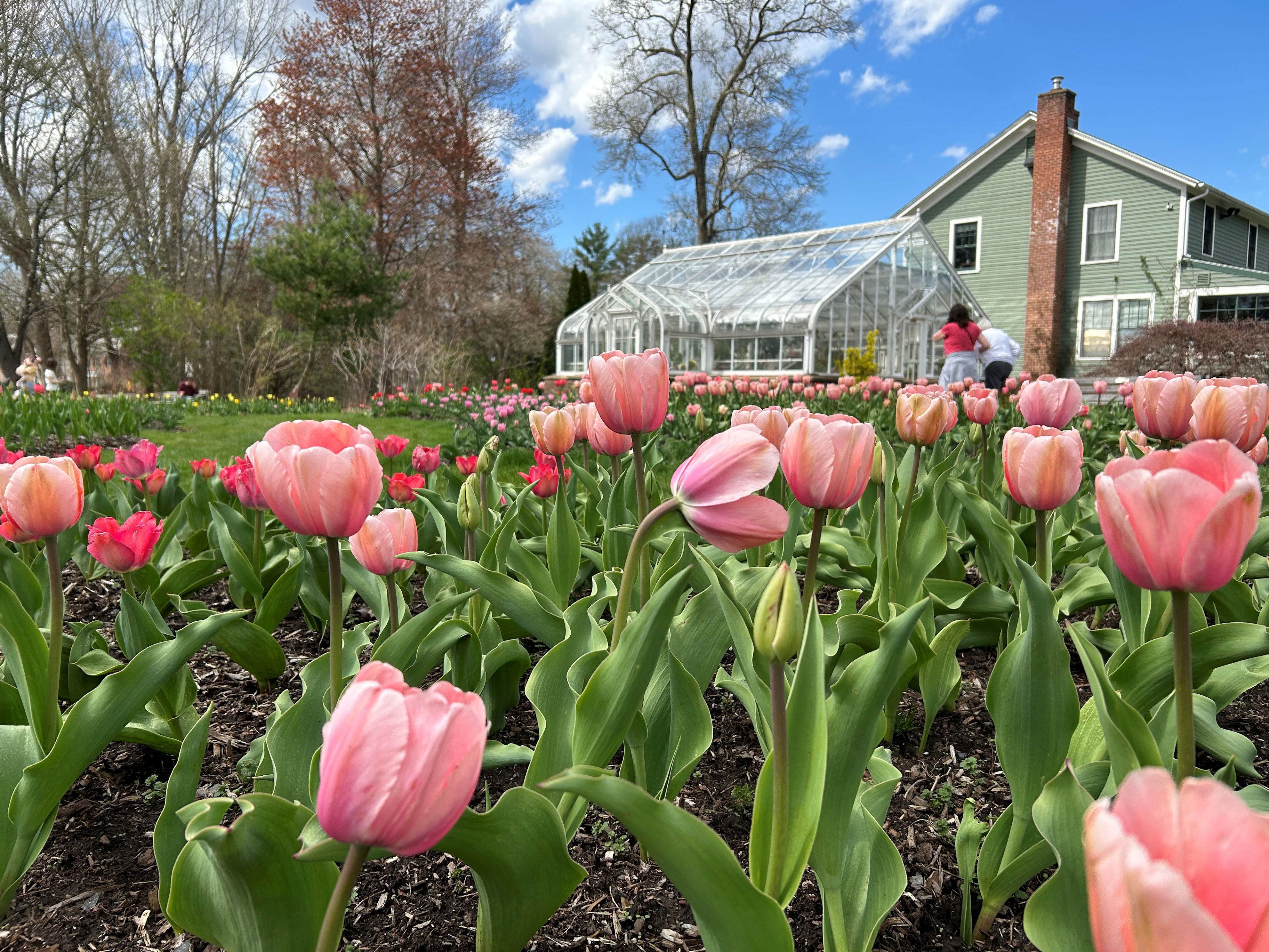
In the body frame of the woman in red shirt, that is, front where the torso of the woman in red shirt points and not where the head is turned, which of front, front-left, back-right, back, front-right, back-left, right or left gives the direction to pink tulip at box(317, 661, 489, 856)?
back

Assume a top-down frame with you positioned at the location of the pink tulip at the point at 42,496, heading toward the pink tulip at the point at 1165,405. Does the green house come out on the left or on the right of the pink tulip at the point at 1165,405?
left

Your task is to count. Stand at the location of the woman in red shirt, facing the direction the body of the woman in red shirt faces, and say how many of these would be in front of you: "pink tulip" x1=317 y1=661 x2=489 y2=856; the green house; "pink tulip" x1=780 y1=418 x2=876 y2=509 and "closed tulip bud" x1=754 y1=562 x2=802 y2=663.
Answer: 1

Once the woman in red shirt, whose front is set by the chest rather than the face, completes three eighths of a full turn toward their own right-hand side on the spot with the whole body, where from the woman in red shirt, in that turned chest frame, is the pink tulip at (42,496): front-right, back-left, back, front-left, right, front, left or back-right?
front-right

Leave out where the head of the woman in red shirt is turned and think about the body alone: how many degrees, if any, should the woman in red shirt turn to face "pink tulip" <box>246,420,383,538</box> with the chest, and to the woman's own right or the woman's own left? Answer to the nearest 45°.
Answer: approximately 180°

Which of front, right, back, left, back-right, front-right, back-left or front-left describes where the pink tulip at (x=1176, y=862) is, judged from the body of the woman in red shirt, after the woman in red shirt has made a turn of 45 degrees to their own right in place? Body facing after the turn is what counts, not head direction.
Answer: back-right

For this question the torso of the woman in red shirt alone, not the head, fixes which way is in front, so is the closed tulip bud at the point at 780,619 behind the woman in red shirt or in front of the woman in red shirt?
behind

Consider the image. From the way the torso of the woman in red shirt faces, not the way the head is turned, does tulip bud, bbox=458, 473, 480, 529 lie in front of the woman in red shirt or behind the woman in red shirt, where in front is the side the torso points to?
behind

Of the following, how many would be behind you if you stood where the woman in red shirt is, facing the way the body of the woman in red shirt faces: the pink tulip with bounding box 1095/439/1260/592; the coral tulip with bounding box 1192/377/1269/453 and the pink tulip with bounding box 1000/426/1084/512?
3

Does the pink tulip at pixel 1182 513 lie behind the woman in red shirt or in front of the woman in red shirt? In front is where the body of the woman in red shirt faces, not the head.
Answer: behind

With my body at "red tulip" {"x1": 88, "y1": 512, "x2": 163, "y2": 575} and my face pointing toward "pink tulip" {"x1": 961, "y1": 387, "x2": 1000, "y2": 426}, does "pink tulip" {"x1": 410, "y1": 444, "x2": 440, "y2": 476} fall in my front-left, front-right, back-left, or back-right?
front-left

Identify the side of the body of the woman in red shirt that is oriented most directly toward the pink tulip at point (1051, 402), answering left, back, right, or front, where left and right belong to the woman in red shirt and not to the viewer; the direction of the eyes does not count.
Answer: back

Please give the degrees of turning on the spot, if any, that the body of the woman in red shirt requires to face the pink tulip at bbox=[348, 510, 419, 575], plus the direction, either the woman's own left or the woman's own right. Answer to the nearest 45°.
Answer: approximately 180°

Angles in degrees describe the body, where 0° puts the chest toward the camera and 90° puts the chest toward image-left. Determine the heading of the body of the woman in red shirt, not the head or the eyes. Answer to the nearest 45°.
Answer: approximately 180°

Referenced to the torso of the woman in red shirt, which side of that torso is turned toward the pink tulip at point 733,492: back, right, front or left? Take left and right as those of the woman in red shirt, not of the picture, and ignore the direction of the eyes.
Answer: back

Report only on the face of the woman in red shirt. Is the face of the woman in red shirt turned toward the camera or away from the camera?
away from the camera

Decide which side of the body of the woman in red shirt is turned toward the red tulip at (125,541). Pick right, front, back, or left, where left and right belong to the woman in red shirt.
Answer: back

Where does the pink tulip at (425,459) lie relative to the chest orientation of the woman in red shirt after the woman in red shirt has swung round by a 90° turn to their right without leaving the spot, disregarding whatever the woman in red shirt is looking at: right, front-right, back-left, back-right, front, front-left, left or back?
right

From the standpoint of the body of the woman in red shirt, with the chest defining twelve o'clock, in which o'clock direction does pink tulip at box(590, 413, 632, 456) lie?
The pink tulip is roughly at 6 o'clock from the woman in red shirt.
